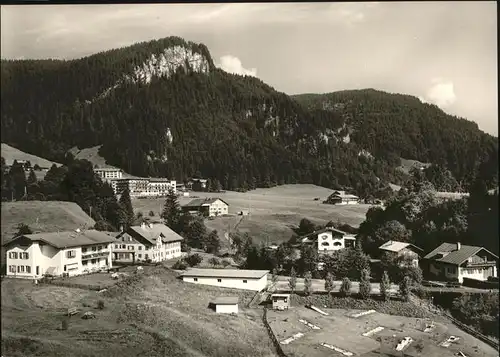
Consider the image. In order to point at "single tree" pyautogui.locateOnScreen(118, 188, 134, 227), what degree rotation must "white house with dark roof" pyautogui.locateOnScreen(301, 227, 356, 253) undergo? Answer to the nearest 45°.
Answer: approximately 90° to its right

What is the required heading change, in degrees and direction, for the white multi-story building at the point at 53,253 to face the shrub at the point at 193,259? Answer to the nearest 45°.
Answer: approximately 45° to its left

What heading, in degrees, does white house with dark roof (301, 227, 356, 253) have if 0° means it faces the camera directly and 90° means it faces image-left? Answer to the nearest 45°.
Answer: approximately 0°

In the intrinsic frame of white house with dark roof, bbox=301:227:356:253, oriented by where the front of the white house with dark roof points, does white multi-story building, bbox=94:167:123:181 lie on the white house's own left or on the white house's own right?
on the white house's own right

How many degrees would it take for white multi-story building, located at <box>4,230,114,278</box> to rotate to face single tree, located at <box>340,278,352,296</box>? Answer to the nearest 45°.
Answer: approximately 45° to its left

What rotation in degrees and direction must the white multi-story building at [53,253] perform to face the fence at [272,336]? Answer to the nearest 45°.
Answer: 0° — it already faces it
